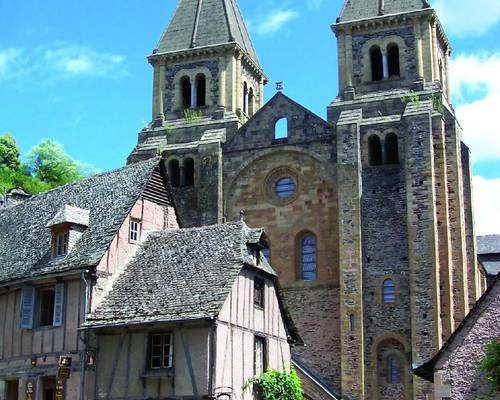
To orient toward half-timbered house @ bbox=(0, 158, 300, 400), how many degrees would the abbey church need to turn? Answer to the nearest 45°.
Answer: approximately 45° to its right

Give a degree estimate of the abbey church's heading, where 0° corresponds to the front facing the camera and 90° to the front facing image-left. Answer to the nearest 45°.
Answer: approximately 0°

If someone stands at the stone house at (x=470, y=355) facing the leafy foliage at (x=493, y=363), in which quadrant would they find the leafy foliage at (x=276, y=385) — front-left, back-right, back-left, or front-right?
back-right

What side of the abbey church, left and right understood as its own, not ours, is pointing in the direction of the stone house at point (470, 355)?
front

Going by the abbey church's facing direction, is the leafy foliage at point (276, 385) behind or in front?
in front

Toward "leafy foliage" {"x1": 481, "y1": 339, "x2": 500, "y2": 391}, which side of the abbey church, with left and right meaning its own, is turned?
front
